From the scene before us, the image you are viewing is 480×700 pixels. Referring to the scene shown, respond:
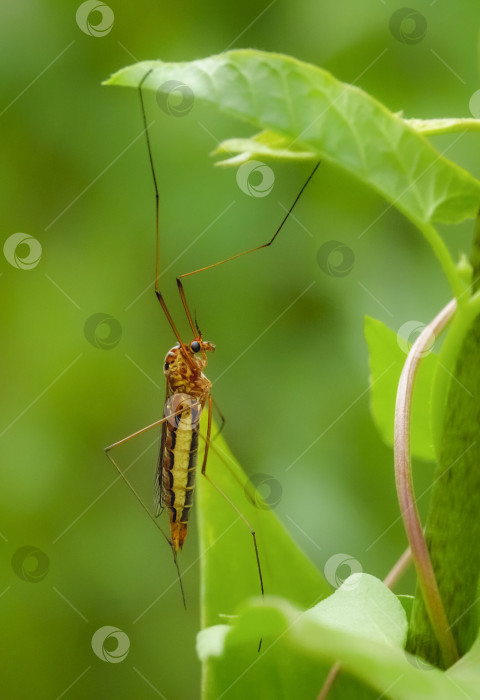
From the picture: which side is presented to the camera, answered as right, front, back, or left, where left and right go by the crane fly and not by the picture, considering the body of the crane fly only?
right
